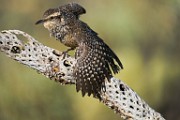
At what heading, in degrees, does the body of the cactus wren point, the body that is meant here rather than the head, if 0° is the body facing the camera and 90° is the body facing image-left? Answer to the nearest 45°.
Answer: approximately 90°
